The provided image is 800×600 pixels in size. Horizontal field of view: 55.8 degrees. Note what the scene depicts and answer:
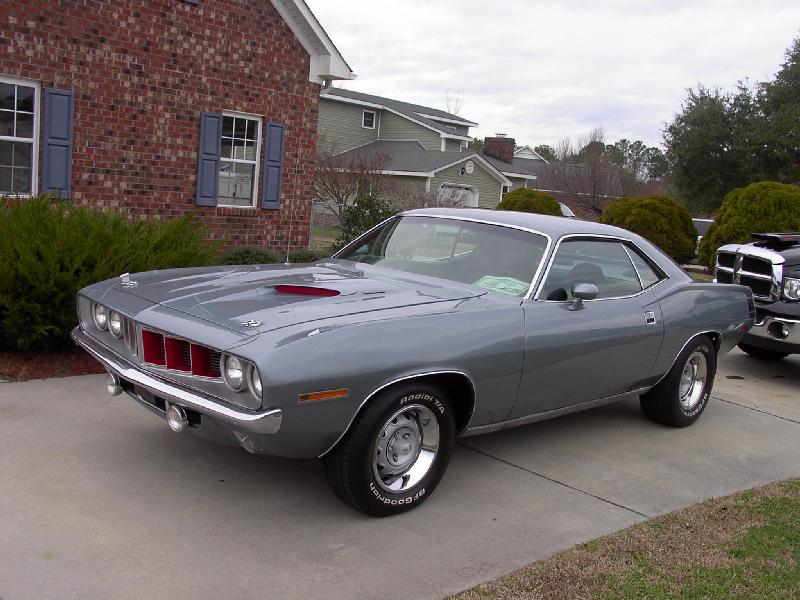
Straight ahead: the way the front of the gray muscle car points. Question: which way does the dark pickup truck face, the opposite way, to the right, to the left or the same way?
the same way

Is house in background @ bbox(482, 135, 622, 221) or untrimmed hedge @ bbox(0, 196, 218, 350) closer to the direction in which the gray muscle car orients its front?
the untrimmed hedge

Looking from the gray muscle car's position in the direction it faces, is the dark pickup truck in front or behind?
behind

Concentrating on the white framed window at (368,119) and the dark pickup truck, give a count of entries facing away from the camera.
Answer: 0

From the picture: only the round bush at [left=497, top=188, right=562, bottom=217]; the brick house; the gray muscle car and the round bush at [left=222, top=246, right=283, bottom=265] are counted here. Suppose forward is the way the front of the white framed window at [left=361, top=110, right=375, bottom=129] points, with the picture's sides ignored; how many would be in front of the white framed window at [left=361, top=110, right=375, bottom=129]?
4

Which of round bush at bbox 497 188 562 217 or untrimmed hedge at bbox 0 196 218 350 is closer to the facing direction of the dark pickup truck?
the untrimmed hedge

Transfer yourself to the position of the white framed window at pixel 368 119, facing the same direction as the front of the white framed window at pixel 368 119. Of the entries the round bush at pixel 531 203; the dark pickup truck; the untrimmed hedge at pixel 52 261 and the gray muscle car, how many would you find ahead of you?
4

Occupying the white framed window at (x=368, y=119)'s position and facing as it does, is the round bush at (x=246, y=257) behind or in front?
in front

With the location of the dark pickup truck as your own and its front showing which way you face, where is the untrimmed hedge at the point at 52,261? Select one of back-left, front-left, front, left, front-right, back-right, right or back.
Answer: front

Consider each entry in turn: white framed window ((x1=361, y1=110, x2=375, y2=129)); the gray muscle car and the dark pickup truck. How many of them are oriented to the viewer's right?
0

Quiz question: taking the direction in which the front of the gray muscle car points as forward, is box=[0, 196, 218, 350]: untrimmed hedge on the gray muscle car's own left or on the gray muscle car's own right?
on the gray muscle car's own right

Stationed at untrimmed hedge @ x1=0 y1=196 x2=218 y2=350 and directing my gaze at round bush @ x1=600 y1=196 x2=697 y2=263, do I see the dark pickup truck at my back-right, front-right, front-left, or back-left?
front-right

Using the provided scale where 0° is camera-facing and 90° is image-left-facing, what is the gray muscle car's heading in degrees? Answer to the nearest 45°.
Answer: approximately 45°

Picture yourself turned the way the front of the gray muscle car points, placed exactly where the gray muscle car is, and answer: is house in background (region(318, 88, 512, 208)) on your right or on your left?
on your right

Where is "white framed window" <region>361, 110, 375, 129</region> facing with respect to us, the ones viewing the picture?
facing the viewer

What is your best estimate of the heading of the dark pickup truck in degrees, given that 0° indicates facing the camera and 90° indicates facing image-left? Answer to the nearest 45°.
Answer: approximately 45°
